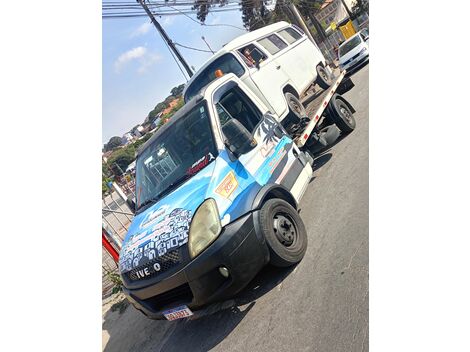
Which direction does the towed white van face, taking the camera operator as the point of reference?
facing the viewer and to the left of the viewer

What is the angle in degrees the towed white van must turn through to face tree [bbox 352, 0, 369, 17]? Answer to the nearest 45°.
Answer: approximately 135° to its right

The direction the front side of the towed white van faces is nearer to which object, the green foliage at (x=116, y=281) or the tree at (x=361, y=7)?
the green foliage

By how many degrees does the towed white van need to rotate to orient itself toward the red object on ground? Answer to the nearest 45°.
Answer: approximately 45° to its right

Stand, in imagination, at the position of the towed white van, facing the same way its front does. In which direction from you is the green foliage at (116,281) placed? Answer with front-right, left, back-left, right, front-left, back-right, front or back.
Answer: front-right

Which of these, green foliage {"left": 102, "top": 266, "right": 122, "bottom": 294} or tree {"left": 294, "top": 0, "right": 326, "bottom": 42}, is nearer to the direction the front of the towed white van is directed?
the green foliage

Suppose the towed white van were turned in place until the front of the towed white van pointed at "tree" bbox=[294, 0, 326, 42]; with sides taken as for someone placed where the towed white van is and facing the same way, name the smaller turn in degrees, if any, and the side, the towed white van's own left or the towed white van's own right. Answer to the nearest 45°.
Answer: approximately 135° to the towed white van's own right

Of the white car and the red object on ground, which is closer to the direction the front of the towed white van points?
the red object on ground
